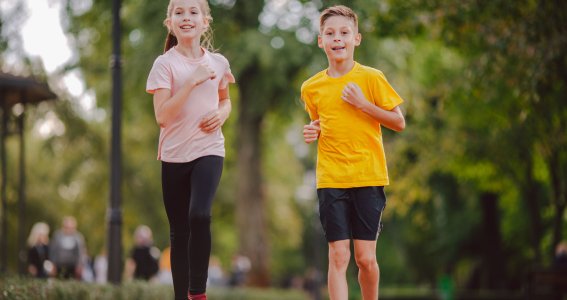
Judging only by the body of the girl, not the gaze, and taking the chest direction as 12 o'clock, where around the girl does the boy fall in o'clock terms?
The boy is roughly at 9 o'clock from the girl.

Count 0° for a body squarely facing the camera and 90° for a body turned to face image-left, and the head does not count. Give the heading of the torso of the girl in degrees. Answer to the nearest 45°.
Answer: approximately 0°

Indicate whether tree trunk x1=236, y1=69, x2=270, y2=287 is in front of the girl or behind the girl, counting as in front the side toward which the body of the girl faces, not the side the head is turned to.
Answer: behind

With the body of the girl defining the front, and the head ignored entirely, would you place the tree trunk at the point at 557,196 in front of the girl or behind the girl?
behind
